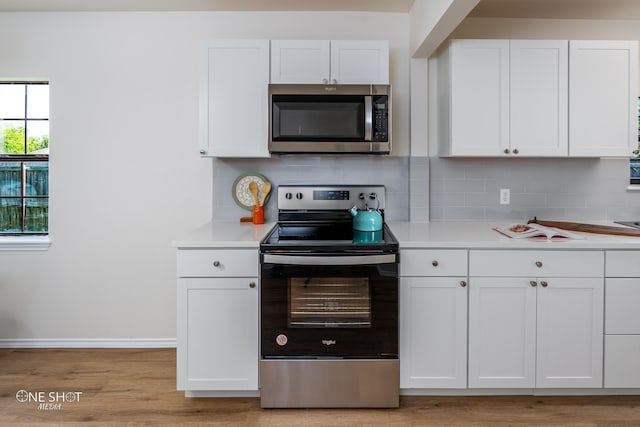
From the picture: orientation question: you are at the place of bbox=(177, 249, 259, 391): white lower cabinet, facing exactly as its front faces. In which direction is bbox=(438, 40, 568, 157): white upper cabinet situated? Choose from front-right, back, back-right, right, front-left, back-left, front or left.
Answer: left

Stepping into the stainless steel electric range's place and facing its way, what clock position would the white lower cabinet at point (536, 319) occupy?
The white lower cabinet is roughly at 9 o'clock from the stainless steel electric range.

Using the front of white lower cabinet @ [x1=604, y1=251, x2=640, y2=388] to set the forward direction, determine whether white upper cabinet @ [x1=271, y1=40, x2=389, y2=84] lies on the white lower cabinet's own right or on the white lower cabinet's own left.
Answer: on the white lower cabinet's own right

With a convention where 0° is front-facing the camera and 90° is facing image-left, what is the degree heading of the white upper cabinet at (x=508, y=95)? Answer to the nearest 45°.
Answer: approximately 0°

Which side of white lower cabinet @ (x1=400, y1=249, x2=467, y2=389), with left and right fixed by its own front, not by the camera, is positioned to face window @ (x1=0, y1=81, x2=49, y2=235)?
right

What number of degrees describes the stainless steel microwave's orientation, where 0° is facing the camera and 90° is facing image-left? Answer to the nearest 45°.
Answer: approximately 0°

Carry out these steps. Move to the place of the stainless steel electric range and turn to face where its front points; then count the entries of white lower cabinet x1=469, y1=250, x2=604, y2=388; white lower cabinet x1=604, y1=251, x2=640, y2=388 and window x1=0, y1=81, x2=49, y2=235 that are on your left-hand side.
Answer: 2
